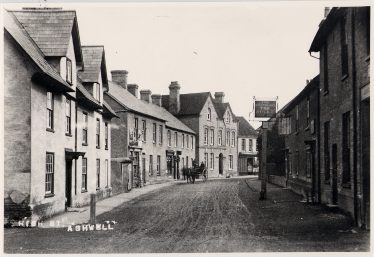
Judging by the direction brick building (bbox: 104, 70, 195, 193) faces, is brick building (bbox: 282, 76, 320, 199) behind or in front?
in front

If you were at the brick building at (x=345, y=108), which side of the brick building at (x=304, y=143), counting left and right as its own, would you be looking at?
left

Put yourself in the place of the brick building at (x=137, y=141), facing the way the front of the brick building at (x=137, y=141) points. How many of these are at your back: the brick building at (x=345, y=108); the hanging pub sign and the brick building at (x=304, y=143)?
0

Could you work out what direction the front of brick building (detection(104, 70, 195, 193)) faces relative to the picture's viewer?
facing the viewer and to the right of the viewer

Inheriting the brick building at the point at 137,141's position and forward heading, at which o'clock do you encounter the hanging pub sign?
The hanging pub sign is roughly at 1 o'clock from the brick building.

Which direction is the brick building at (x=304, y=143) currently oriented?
to the viewer's left

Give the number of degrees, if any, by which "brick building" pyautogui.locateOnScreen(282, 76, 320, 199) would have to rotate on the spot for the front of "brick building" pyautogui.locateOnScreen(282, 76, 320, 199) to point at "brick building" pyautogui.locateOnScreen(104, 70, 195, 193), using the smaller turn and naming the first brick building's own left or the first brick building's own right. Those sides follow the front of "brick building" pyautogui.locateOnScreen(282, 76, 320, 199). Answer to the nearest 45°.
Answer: approximately 45° to the first brick building's own right

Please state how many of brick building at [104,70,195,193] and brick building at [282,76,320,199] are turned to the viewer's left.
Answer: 1

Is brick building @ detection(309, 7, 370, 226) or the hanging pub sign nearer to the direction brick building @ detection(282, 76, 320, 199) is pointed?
the hanging pub sign
